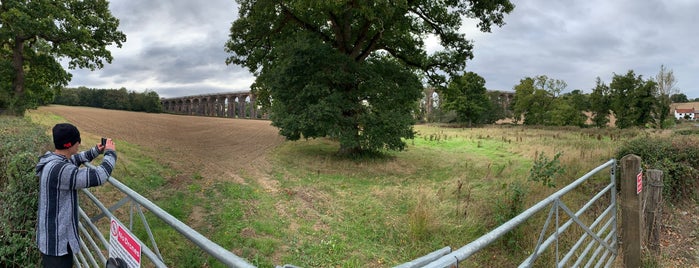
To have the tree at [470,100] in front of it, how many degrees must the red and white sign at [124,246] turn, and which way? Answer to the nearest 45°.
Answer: approximately 180°

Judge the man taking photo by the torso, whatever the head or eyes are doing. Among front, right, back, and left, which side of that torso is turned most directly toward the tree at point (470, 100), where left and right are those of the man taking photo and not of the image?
front

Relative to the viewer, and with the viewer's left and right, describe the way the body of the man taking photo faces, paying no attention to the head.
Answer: facing away from the viewer and to the right of the viewer

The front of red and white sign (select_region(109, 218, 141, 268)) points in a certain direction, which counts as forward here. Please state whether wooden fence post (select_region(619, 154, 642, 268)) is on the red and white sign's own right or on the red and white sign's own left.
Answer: on the red and white sign's own left

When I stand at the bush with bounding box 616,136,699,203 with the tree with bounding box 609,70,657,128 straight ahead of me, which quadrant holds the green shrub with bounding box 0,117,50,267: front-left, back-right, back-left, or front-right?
back-left

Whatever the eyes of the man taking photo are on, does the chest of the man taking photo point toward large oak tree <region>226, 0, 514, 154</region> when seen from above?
yes

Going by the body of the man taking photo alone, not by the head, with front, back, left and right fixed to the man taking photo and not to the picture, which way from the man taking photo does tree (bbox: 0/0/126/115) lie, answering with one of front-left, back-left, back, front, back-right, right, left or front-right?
front-left

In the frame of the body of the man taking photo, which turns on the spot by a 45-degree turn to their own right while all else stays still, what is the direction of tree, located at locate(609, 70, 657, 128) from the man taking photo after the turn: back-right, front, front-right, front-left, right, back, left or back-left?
front

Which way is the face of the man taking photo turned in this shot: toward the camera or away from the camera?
away from the camera

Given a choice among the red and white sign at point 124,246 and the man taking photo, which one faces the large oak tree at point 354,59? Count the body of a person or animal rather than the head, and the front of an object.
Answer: the man taking photo

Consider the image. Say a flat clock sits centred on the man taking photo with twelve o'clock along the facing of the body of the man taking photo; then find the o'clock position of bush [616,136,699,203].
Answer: The bush is roughly at 2 o'clock from the man taking photo.

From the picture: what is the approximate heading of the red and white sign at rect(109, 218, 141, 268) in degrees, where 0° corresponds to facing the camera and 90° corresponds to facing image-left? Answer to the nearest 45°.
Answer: approximately 45°

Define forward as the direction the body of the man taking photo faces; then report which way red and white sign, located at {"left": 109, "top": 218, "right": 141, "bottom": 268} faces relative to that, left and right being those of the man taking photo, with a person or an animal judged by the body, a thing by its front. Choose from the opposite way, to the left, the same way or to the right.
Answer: the opposite way

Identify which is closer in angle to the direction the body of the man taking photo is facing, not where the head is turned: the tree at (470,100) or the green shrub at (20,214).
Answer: the tree
